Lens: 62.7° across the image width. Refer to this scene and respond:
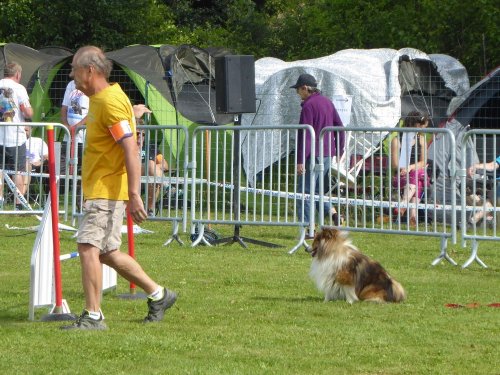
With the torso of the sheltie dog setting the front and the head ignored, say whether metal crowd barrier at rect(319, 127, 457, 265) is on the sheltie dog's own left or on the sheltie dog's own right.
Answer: on the sheltie dog's own right

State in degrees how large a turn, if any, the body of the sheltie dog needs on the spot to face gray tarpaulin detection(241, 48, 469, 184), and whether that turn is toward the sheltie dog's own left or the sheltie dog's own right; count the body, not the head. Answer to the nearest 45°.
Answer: approximately 90° to the sheltie dog's own right

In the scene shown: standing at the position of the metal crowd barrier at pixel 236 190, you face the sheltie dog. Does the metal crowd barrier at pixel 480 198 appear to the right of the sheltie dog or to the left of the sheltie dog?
left

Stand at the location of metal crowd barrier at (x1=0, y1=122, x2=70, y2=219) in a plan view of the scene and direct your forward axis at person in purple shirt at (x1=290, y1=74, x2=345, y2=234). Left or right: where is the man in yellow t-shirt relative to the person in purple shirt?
right

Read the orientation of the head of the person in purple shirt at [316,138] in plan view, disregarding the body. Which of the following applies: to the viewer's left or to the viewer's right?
to the viewer's left

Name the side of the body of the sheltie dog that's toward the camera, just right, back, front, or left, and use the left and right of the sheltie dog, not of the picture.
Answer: left
